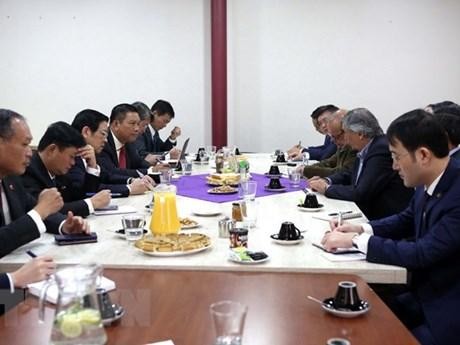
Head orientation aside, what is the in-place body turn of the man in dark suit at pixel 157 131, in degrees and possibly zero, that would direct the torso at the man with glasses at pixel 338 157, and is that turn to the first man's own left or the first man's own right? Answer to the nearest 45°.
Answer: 0° — they already face them

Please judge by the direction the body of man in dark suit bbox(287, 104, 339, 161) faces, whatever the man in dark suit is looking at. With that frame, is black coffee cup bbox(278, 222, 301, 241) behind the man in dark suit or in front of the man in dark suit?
in front

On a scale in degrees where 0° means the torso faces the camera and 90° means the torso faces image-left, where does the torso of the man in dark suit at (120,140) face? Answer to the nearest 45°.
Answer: approximately 315°

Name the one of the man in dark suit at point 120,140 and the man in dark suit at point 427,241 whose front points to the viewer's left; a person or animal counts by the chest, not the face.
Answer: the man in dark suit at point 427,241

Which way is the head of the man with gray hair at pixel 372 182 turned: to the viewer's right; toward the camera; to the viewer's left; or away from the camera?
to the viewer's left

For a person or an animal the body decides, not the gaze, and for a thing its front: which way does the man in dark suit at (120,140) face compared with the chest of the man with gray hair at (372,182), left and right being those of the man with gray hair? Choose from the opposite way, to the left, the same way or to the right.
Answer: the opposite way

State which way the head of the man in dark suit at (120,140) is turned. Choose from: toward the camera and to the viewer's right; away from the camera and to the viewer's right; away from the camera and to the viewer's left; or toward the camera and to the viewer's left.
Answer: toward the camera and to the viewer's right

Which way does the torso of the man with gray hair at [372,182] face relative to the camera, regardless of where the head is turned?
to the viewer's left

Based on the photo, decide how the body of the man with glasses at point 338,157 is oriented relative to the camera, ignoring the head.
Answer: to the viewer's left

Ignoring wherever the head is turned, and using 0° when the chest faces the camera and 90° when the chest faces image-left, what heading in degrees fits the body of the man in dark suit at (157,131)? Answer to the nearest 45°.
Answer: approximately 315°

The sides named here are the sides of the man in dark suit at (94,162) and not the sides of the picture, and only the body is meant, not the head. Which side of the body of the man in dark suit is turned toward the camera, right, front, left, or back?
right

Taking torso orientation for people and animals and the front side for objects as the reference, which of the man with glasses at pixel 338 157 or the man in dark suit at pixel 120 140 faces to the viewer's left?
the man with glasses

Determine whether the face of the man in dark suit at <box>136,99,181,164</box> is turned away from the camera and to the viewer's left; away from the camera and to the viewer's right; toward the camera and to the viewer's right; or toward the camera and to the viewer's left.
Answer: toward the camera and to the viewer's right
